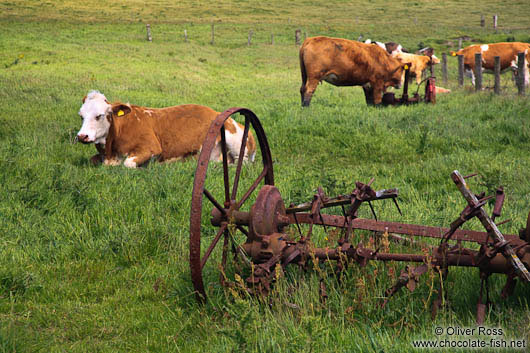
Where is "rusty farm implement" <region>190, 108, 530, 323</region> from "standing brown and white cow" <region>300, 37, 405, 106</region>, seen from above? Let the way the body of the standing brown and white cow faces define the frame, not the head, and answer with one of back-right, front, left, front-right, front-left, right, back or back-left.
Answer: right

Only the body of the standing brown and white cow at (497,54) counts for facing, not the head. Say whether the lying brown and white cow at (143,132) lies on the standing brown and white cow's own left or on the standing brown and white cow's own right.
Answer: on the standing brown and white cow's own left

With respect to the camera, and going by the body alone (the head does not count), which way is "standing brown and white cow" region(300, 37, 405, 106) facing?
to the viewer's right

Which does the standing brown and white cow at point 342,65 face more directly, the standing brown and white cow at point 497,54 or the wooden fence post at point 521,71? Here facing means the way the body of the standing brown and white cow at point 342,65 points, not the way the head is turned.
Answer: the wooden fence post

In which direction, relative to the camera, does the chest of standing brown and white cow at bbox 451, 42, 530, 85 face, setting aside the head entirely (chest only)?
to the viewer's left

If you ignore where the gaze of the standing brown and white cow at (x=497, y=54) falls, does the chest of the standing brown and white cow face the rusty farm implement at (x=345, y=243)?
no

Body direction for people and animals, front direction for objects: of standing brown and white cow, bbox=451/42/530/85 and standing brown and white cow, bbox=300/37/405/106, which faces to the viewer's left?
standing brown and white cow, bbox=451/42/530/85

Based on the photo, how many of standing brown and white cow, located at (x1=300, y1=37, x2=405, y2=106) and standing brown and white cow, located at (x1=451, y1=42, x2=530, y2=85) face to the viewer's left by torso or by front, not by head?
1

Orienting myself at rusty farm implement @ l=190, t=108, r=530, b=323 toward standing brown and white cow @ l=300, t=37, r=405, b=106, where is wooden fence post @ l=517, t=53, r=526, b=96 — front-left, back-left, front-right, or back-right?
front-right

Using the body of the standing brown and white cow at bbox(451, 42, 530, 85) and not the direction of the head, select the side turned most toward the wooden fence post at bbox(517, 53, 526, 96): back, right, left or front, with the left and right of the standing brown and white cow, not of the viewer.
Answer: left

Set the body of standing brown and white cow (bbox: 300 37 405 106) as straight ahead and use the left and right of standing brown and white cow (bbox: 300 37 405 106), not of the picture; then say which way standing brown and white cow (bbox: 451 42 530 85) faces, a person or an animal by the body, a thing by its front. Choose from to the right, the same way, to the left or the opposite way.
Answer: the opposite way
